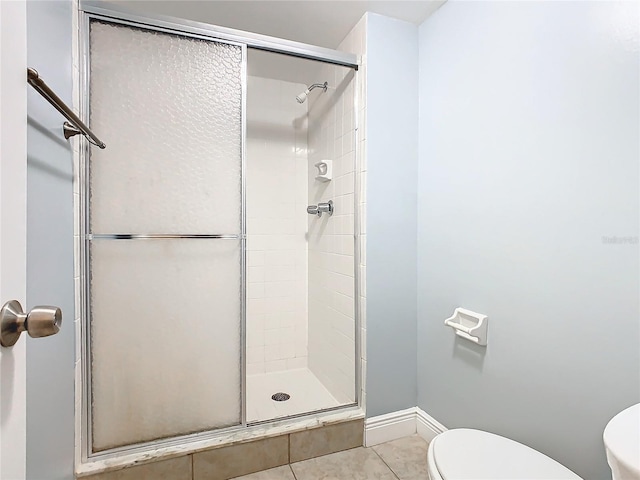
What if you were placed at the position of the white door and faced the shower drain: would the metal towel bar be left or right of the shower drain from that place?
left

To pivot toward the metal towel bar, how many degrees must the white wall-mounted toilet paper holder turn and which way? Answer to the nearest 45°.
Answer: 0° — it already faces it

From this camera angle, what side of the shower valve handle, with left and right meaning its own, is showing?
left

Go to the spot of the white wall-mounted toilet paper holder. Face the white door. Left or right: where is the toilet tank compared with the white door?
left

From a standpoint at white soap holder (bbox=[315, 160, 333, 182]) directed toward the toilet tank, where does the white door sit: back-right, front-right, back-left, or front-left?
front-right

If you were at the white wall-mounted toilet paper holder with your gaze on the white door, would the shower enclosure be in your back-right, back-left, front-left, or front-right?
front-right

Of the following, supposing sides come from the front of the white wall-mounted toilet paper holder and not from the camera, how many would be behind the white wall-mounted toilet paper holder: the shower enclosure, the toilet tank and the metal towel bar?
0

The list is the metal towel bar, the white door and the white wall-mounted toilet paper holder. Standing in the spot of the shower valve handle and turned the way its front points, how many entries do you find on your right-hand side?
0

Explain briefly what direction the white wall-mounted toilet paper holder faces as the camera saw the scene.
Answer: facing the viewer and to the left of the viewer

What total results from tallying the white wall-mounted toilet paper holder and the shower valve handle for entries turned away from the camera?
0

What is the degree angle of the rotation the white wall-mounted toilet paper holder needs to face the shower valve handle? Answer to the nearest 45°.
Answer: approximately 90° to its right

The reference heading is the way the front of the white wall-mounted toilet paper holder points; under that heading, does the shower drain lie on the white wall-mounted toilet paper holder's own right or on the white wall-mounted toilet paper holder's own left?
on the white wall-mounted toilet paper holder's own right

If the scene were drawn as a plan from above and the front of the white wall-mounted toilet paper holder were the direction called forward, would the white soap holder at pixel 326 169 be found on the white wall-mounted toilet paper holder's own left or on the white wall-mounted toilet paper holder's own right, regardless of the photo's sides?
on the white wall-mounted toilet paper holder's own right

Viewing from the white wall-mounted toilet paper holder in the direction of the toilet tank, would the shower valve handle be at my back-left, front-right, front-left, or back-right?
back-right

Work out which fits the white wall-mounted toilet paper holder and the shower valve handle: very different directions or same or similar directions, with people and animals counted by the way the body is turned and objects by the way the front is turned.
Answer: same or similar directions

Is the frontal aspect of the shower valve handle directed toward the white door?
no

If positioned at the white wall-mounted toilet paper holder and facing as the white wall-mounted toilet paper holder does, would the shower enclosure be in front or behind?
in front

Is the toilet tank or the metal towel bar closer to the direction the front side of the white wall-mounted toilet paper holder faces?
the metal towel bar
